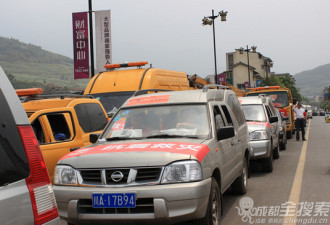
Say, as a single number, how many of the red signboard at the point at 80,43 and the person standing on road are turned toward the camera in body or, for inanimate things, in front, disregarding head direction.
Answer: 2

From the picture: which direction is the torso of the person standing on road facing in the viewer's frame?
toward the camera

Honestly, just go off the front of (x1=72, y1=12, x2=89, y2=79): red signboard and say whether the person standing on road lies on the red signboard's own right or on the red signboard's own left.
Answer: on the red signboard's own left

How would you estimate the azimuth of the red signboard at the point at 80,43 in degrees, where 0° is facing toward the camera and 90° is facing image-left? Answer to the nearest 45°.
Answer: approximately 0°

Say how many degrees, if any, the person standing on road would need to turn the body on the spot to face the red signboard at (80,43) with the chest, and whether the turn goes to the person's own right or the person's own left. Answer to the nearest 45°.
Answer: approximately 45° to the person's own right
